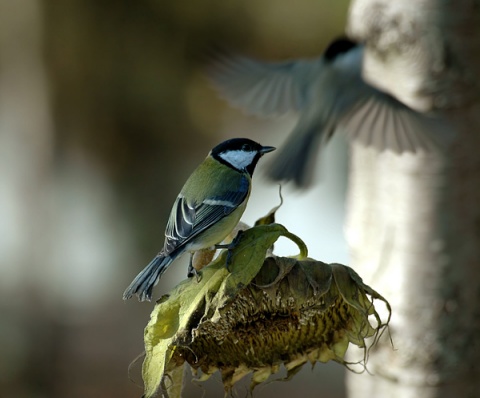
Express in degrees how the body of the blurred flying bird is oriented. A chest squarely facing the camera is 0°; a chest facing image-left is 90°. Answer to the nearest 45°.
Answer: approximately 225°

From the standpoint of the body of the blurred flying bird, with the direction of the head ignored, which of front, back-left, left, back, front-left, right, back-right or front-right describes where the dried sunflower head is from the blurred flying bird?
back-right

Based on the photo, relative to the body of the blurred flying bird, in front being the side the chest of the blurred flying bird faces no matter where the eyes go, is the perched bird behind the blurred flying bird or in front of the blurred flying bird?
behind
